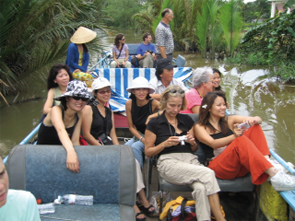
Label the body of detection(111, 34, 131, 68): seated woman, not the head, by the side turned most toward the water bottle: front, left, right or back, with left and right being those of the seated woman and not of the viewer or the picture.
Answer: front

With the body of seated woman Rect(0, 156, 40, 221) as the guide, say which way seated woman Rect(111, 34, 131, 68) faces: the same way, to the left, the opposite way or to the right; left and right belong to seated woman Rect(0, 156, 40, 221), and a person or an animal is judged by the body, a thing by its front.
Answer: the same way

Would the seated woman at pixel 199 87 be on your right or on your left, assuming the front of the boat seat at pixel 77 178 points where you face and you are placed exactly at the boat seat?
on your left

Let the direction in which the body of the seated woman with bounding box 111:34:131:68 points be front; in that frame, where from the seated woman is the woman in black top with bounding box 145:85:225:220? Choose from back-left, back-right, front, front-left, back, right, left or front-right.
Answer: front

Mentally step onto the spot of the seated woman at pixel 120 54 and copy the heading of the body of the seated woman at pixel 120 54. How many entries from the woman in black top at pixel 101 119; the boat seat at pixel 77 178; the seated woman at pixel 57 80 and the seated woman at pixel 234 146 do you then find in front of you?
4

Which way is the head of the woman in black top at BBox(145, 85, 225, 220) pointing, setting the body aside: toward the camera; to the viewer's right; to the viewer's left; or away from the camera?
toward the camera

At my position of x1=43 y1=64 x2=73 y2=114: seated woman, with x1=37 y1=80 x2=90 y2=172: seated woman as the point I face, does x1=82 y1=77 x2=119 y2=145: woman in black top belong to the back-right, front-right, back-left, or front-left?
front-left

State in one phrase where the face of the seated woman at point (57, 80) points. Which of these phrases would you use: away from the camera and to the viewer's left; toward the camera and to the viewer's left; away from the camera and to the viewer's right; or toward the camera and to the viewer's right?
toward the camera and to the viewer's right

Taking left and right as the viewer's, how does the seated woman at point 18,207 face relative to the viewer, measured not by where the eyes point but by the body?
facing the viewer

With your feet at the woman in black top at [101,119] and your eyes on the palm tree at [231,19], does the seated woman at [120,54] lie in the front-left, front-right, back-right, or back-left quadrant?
front-left

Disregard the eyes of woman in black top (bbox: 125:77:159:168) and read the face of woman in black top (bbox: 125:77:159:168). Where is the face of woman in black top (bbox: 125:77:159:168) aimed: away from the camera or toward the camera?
toward the camera

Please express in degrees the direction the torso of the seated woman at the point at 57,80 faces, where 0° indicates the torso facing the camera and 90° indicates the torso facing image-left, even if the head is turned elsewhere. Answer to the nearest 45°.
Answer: approximately 315°
